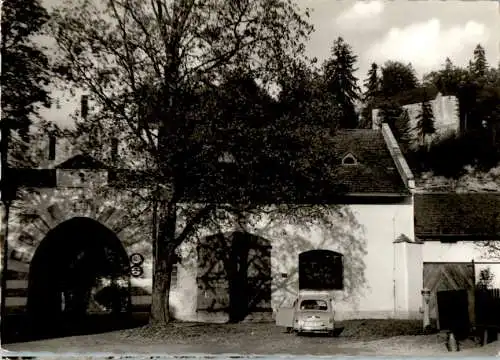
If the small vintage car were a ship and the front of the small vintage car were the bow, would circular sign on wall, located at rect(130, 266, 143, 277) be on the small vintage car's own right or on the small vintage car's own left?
on the small vintage car's own left

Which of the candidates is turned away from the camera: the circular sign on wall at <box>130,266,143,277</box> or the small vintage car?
the small vintage car

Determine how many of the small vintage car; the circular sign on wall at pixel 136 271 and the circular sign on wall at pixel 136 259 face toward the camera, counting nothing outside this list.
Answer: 2

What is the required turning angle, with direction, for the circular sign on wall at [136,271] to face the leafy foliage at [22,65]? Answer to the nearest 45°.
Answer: approximately 45° to its right

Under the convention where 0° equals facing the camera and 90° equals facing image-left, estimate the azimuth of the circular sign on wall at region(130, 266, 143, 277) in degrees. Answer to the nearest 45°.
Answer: approximately 0°

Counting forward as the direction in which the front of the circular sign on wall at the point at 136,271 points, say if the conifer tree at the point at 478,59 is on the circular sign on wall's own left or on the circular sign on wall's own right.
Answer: on the circular sign on wall's own left
